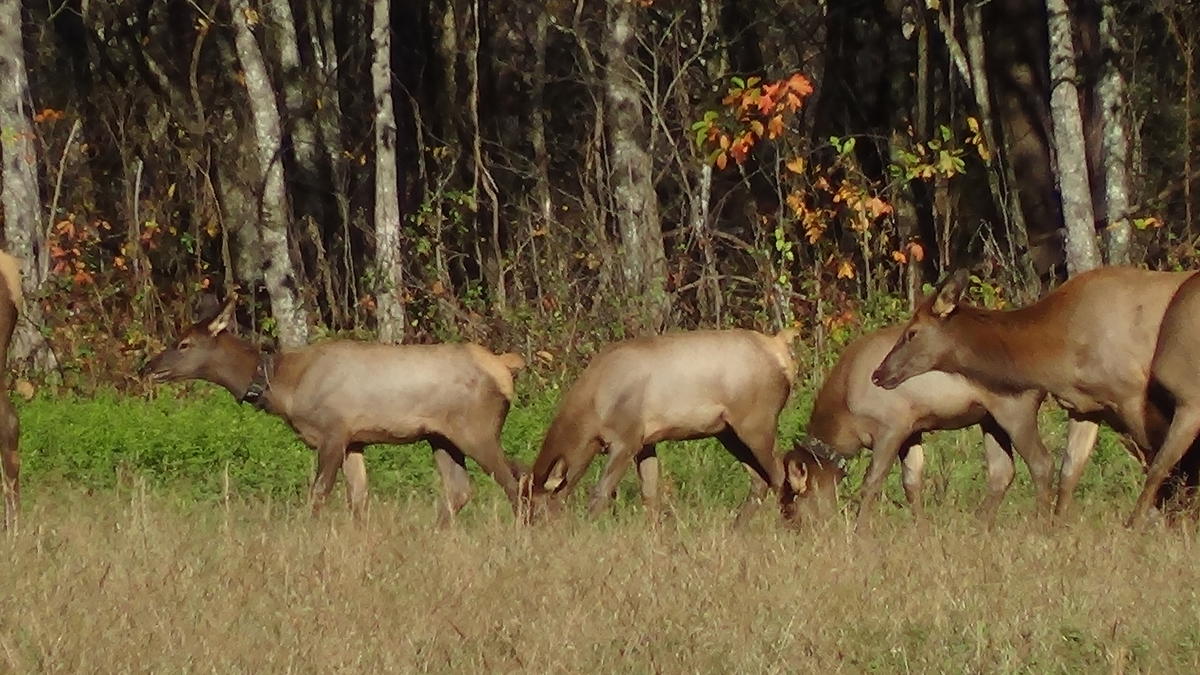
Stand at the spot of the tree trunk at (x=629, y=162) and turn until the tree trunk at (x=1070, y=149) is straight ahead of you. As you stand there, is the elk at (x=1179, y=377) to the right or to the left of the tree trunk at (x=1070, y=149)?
right

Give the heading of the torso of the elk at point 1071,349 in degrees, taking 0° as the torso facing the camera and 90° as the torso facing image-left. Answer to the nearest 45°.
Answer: approximately 90°

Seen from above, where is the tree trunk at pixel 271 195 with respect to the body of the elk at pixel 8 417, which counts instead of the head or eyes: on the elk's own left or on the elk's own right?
on the elk's own right

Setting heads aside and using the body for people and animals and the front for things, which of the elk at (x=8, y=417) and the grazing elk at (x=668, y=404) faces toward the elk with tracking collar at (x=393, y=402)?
the grazing elk

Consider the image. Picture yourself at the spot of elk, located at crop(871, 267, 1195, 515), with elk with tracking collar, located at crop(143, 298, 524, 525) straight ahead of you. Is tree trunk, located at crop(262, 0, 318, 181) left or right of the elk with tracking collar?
right

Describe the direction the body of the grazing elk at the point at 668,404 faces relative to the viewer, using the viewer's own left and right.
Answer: facing to the left of the viewer

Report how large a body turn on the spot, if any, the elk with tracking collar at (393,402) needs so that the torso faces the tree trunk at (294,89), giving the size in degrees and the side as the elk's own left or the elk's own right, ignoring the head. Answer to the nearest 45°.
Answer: approximately 90° to the elk's own right

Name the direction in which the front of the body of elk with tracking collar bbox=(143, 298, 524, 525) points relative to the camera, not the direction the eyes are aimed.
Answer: to the viewer's left
